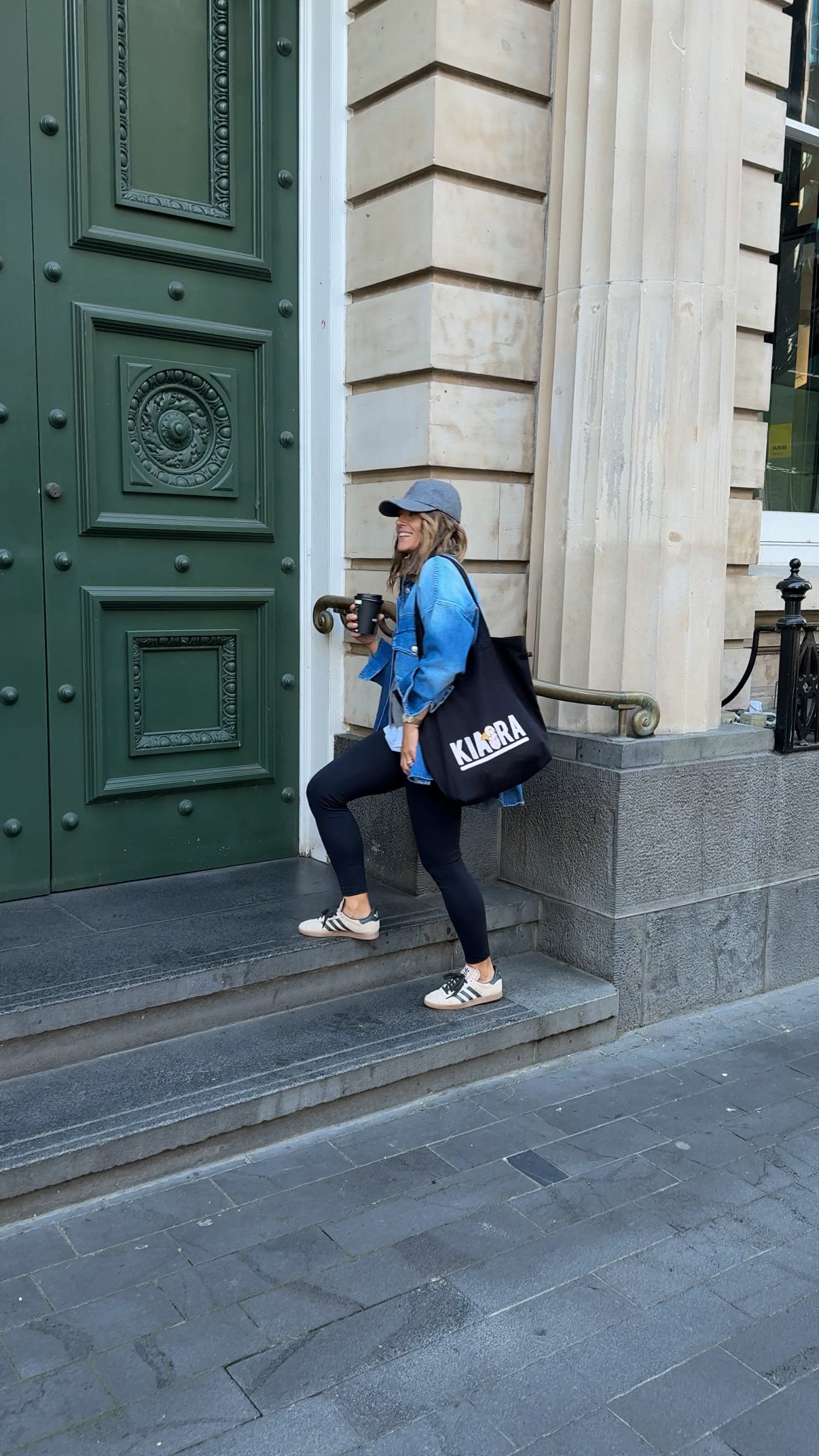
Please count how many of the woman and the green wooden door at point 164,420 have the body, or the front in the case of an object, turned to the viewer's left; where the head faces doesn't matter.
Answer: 1

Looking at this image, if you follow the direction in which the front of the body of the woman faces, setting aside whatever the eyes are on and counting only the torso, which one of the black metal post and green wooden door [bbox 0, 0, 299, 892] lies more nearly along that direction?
the green wooden door

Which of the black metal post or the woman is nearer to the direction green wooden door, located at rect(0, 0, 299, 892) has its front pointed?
the woman

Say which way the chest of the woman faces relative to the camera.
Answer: to the viewer's left
